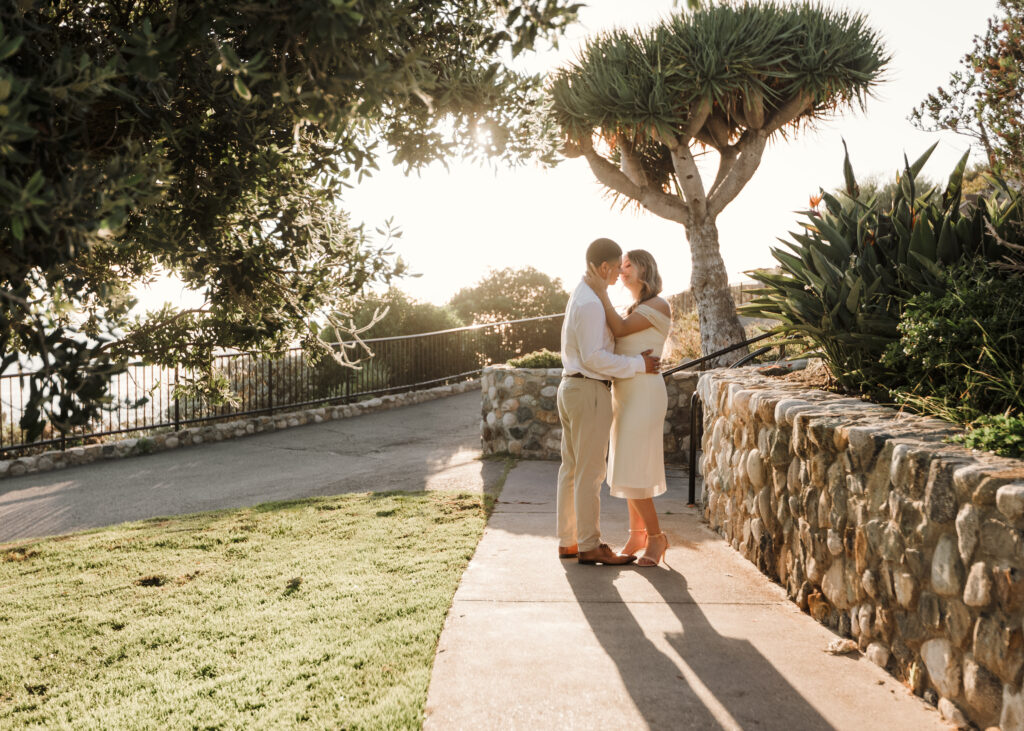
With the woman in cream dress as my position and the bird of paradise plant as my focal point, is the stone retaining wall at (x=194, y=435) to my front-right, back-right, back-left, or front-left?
back-left

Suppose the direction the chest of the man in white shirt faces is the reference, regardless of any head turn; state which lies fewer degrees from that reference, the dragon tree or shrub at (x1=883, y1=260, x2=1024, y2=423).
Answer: the shrub

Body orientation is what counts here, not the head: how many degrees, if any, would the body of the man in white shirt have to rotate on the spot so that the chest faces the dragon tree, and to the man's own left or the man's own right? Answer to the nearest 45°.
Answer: approximately 90° to the man's own left

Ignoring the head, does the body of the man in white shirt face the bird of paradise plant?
yes

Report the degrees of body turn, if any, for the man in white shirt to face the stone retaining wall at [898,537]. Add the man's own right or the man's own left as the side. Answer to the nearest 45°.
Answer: approximately 45° to the man's own right

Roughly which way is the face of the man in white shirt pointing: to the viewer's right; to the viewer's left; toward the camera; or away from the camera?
to the viewer's right

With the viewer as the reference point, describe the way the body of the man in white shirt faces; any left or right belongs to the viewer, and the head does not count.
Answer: facing to the right of the viewer

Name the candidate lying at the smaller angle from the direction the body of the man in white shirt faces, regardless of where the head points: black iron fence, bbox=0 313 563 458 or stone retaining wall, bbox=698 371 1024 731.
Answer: the stone retaining wall

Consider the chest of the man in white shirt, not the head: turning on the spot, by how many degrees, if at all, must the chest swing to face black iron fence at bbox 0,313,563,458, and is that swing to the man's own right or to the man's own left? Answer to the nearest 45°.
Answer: approximately 135° to the man's own left

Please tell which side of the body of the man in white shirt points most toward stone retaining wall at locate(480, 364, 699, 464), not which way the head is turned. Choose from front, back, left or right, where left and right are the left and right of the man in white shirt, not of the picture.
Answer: left

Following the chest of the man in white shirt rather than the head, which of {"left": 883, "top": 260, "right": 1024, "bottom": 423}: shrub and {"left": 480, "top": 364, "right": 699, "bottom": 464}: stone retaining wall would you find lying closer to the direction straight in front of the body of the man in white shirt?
the shrub

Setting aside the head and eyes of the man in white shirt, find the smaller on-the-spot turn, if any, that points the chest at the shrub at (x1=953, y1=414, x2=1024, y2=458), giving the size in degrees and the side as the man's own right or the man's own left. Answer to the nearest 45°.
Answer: approximately 45° to the man's own right

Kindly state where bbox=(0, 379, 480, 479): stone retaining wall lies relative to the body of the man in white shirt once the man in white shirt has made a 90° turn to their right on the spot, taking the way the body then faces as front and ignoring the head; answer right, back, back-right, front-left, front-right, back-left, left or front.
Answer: back-right
